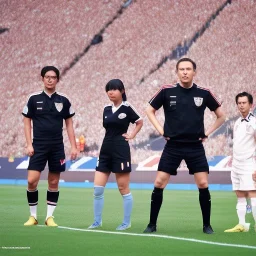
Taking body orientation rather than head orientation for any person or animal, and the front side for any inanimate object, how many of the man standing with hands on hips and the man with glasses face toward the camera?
2

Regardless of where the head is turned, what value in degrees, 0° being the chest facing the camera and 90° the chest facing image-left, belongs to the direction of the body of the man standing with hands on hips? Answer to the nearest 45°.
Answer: approximately 0°

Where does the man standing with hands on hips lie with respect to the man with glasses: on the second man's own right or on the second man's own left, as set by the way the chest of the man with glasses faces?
on the second man's own left

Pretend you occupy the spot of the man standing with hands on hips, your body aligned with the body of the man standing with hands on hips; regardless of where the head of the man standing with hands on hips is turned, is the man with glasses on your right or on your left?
on your right
